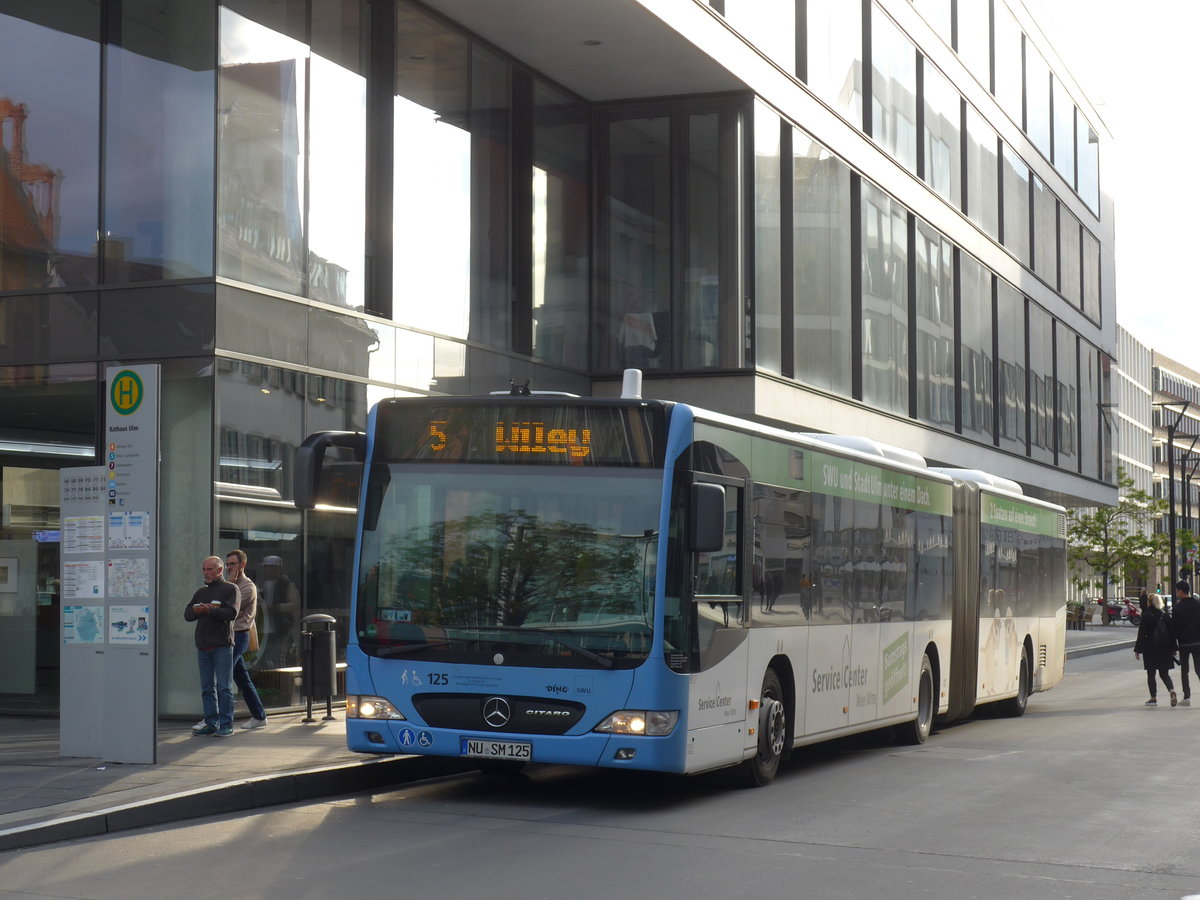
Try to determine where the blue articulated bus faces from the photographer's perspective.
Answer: facing the viewer and to the left of the viewer

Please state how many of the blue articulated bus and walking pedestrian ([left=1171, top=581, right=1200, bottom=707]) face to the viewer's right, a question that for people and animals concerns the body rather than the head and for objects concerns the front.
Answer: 0

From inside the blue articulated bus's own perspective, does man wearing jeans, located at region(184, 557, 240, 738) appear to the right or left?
on its right

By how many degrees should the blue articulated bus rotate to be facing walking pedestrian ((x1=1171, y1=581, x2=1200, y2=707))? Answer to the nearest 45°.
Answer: approximately 180°
